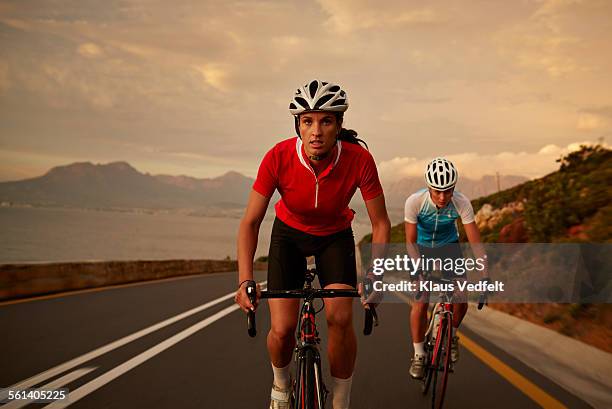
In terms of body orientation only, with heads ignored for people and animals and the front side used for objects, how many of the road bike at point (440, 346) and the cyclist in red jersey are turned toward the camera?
2

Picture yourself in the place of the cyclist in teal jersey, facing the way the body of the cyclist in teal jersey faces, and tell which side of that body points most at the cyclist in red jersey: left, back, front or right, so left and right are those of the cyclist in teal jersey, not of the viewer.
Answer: front

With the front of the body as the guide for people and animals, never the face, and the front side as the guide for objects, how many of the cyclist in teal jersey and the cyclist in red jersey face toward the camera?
2

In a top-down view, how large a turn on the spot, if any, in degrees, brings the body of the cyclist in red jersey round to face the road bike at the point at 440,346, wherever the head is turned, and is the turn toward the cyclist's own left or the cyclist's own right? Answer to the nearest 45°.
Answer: approximately 135° to the cyclist's own left

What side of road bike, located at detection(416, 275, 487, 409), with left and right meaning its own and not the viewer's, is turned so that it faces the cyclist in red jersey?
front

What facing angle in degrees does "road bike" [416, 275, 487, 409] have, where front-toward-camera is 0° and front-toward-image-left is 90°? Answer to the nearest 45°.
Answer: approximately 0°
